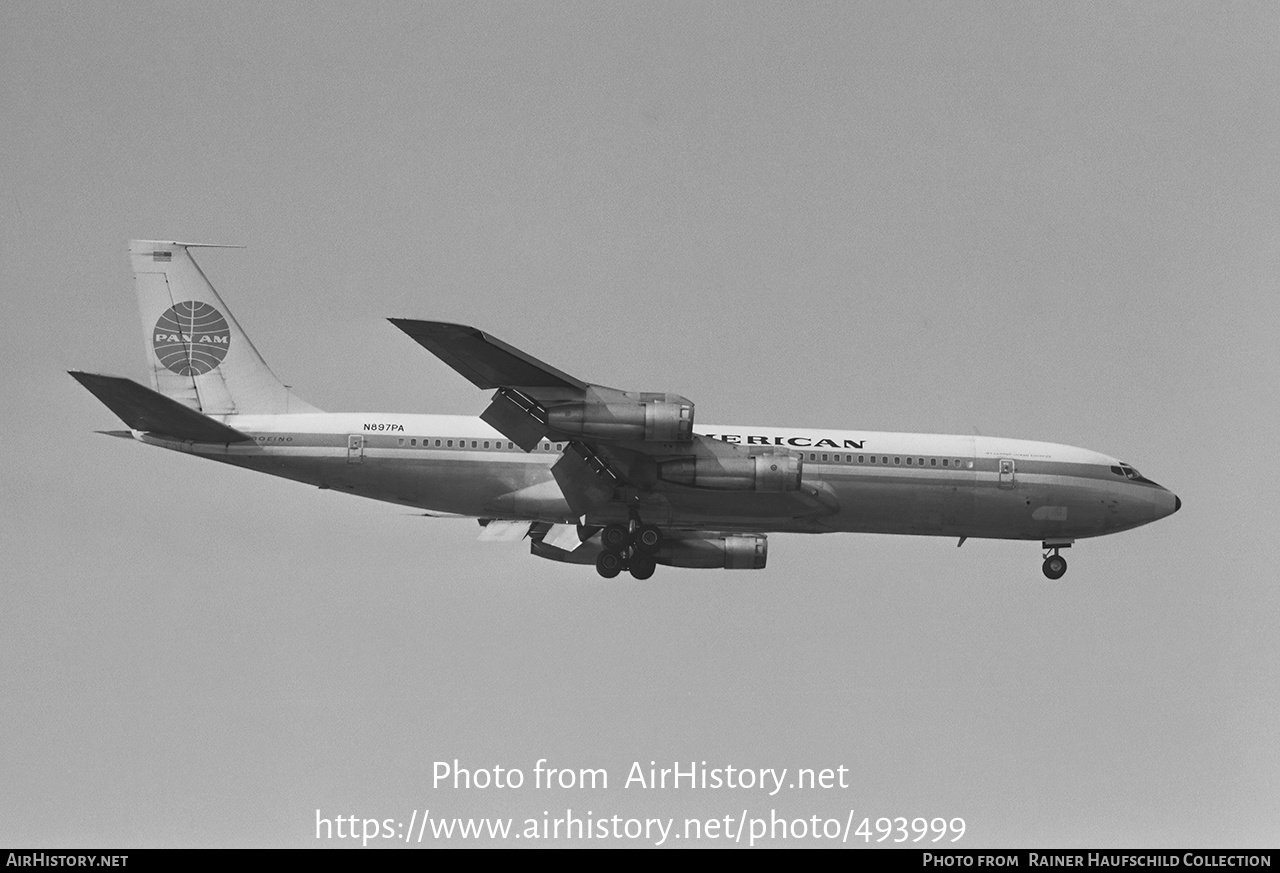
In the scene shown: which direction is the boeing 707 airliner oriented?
to the viewer's right
